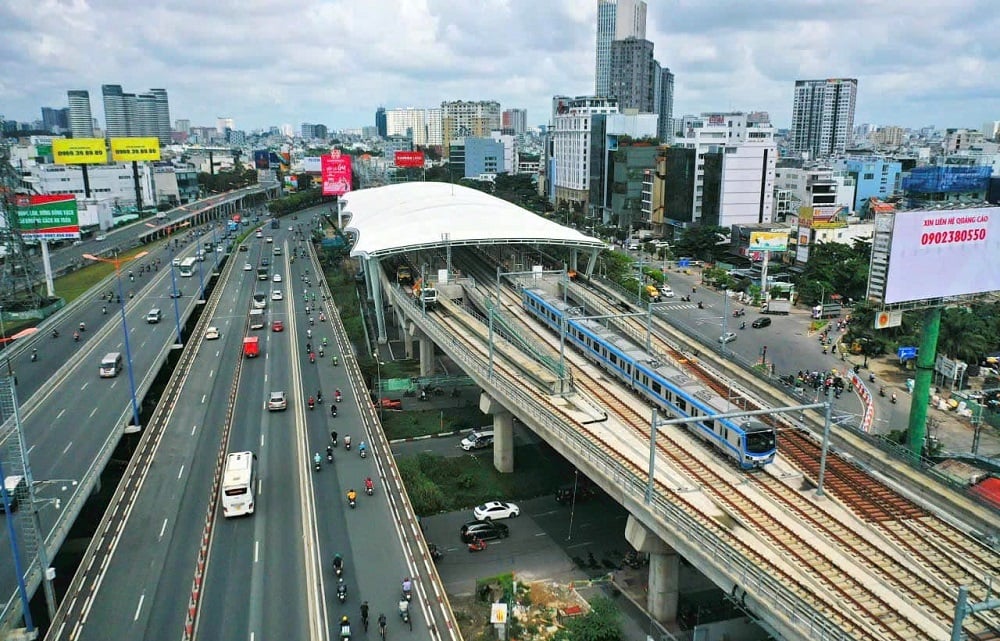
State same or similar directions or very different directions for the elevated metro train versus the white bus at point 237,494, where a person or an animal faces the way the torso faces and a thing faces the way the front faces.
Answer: very different directions

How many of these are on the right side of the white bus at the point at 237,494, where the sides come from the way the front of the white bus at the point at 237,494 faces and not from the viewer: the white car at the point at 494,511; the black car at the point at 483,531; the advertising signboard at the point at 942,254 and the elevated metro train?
4

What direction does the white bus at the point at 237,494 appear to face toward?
away from the camera

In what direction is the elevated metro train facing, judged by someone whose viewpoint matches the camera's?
facing the viewer and to the right of the viewer

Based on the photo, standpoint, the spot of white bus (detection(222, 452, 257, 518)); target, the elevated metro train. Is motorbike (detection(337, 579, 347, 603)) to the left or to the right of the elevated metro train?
right

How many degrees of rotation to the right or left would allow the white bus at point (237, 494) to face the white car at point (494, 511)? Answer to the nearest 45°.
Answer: approximately 90° to its right

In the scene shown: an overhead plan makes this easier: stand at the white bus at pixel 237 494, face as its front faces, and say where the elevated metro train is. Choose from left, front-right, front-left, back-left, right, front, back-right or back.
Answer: right

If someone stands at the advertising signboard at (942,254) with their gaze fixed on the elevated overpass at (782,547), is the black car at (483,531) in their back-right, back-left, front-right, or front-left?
front-right

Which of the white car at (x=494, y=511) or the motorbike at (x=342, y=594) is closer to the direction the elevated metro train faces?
the motorbike

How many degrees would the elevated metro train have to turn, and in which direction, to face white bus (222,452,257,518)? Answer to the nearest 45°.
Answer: approximately 90° to its right

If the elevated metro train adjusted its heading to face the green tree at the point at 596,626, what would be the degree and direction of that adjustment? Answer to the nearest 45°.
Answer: approximately 45° to its right

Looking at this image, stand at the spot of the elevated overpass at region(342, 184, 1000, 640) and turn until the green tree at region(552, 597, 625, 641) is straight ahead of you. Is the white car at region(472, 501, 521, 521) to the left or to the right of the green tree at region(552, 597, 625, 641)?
right

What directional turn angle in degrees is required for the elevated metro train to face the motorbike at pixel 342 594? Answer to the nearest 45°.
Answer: approximately 90° to its right
